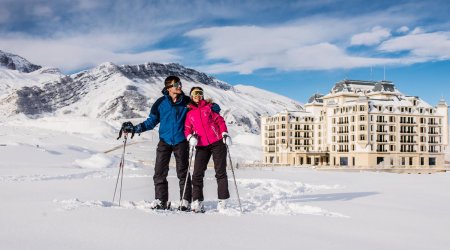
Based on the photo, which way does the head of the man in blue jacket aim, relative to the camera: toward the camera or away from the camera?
toward the camera

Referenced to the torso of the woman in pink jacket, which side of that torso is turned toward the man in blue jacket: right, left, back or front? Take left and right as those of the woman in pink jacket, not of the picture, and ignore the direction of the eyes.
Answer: right

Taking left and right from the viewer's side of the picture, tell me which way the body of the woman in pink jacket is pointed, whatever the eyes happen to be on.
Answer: facing the viewer
